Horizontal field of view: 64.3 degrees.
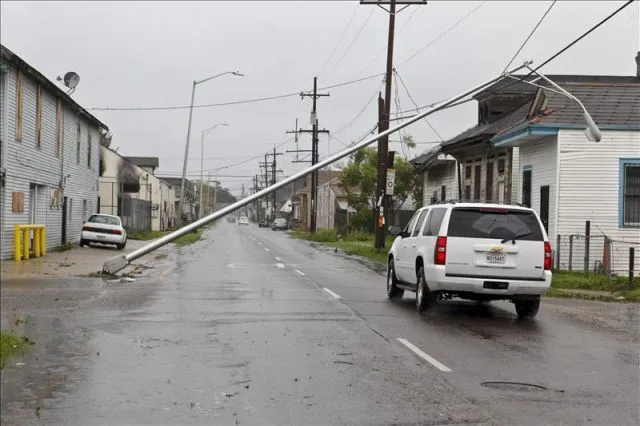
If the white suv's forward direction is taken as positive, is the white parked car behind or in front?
in front

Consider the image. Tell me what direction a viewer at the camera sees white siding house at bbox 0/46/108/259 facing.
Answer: facing the viewer and to the right of the viewer

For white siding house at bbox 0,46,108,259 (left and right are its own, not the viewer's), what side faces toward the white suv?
front

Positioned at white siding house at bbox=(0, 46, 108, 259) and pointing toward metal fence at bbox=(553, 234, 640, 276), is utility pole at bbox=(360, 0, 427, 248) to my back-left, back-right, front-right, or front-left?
front-left

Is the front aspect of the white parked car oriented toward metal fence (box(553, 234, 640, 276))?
no

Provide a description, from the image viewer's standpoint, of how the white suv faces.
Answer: facing away from the viewer and to the left of the viewer
